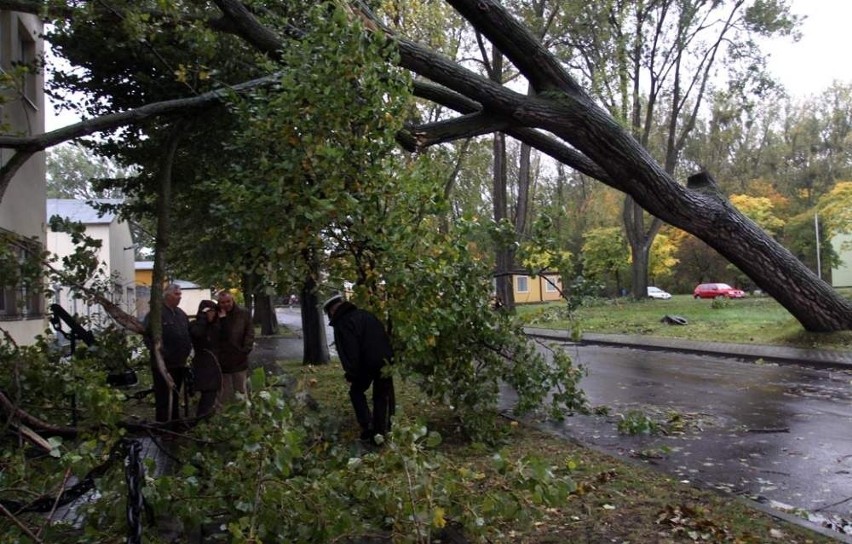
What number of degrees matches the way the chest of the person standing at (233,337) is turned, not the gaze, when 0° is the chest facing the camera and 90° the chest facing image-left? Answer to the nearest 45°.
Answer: approximately 45°

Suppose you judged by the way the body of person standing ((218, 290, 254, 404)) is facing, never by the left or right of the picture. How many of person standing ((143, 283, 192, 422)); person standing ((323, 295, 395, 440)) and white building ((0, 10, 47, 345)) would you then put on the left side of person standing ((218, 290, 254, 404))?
1

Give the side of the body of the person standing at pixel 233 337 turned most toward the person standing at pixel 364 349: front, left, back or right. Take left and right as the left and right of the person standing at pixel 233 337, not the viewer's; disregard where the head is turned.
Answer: left

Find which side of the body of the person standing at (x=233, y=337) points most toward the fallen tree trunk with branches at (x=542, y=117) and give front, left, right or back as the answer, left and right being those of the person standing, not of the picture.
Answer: back

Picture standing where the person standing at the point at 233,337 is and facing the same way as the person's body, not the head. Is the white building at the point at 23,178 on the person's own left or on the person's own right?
on the person's own right

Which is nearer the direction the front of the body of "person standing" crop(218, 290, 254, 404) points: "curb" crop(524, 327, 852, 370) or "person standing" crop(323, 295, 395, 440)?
the person standing

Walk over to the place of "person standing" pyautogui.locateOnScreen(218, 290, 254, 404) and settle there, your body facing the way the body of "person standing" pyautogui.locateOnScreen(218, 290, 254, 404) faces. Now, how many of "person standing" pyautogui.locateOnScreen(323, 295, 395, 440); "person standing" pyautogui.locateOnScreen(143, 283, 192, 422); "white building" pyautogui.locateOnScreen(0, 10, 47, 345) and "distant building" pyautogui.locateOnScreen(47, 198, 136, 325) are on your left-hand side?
1

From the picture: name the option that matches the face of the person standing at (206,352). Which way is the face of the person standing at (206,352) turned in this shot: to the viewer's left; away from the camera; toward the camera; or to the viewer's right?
toward the camera

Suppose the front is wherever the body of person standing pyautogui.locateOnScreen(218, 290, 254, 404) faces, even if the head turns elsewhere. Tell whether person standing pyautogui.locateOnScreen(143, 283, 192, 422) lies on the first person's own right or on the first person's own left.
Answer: on the first person's own right

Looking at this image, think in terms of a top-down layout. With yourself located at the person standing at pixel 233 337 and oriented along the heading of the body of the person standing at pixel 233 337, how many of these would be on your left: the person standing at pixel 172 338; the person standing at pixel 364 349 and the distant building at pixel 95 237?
1

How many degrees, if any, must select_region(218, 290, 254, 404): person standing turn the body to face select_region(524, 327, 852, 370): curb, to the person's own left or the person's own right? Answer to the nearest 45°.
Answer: approximately 180°
